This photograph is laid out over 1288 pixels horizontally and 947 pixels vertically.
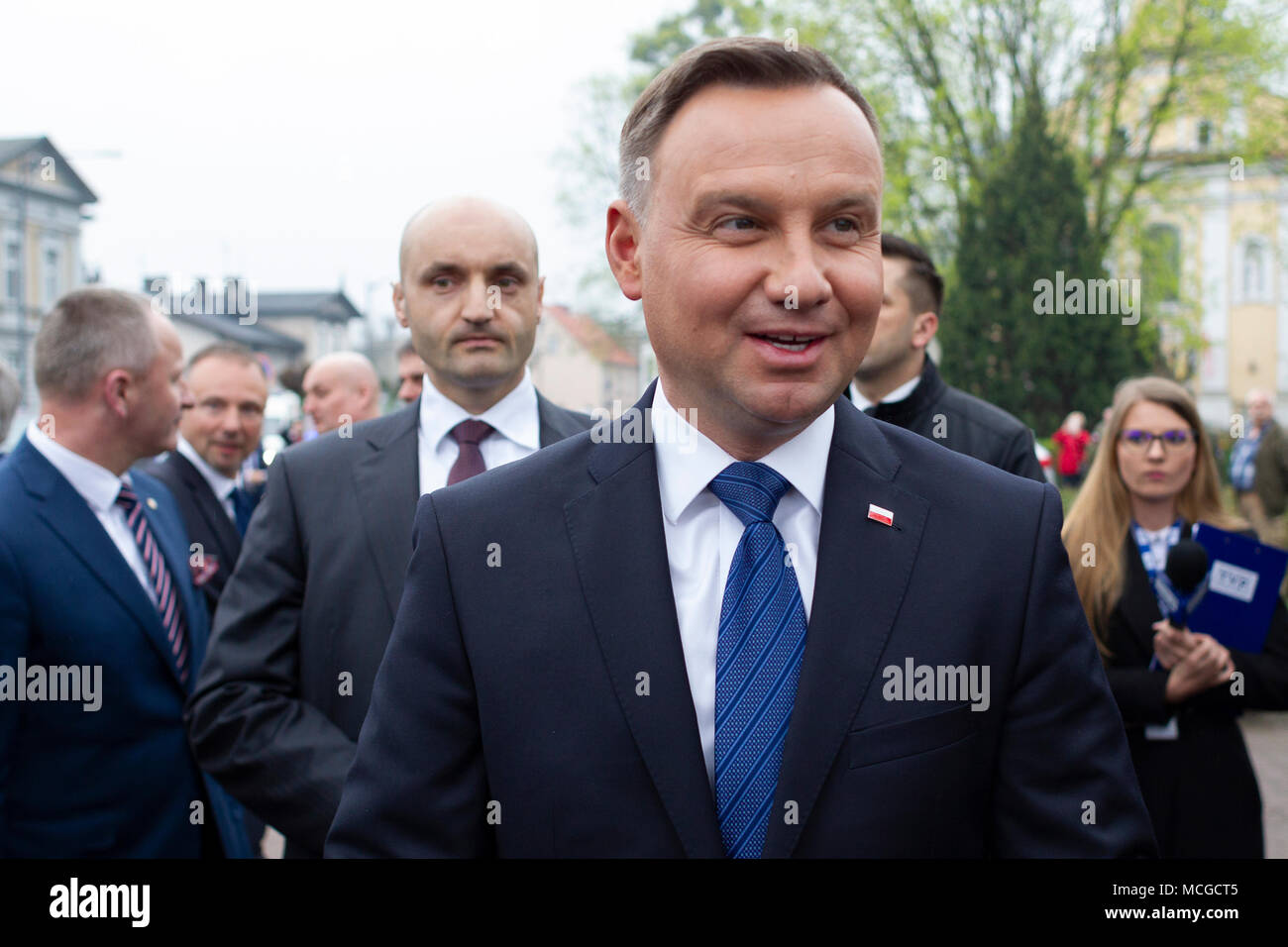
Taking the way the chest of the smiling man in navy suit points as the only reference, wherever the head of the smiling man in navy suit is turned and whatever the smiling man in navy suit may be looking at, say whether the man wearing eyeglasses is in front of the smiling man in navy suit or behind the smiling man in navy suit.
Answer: behind

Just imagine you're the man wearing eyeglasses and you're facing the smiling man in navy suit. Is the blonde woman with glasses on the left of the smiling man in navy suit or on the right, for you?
left

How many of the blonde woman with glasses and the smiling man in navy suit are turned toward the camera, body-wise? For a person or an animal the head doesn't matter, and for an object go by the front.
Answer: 2

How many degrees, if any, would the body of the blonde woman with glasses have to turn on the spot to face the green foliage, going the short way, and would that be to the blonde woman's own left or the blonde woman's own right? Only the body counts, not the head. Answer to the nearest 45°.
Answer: approximately 180°

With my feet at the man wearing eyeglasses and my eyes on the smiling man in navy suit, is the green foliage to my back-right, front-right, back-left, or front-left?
back-left

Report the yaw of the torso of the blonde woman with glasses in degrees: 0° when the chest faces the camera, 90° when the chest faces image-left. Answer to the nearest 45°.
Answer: approximately 0°

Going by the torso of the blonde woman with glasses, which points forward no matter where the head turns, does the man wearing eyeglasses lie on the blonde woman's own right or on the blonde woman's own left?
on the blonde woman's own right

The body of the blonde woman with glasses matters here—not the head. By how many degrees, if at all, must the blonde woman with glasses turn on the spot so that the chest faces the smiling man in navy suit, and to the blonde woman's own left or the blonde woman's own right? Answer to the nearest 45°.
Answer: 0° — they already face them

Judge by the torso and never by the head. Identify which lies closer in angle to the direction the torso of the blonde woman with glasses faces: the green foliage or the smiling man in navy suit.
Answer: the smiling man in navy suit

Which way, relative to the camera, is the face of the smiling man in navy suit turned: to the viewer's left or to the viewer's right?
to the viewer's right

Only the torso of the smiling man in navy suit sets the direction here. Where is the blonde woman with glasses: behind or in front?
behind
